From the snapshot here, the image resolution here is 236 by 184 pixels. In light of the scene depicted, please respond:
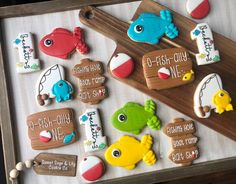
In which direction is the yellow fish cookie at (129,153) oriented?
to the viewer's left

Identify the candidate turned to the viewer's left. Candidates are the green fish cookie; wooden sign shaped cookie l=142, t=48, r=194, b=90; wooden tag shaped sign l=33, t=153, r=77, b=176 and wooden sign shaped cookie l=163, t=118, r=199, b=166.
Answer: the green fish cookie

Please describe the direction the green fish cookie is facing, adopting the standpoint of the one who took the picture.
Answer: facing to the left of the viewer

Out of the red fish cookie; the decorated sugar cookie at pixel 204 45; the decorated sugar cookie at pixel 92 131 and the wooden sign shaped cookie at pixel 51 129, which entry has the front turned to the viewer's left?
the red fish cookie
